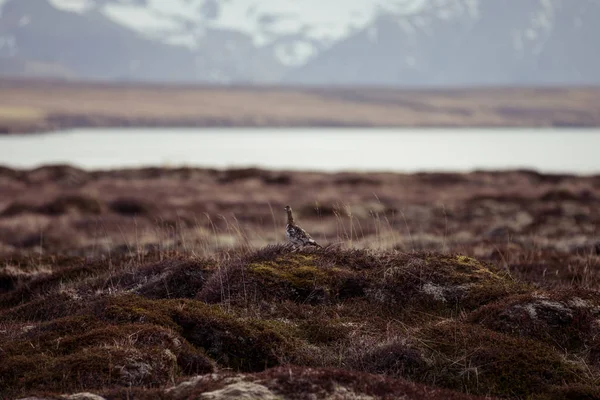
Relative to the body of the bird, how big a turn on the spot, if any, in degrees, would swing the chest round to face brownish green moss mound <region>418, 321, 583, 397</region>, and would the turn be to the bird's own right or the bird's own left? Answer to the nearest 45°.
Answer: approximately 135° to the bird's own left

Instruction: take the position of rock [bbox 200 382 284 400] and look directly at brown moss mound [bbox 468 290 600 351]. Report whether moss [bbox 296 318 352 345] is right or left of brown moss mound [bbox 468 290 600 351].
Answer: left

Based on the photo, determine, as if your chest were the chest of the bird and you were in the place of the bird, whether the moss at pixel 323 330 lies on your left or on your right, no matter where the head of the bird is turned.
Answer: on your left

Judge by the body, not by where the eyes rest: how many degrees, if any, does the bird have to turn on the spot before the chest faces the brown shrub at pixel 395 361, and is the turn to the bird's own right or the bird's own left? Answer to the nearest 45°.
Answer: approximately 90° to the bird's own left

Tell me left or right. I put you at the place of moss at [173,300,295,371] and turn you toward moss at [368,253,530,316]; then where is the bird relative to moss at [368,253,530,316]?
left

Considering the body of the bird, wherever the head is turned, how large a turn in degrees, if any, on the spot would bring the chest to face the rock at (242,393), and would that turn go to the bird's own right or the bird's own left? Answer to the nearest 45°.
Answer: approximately 90° to the bird's own left

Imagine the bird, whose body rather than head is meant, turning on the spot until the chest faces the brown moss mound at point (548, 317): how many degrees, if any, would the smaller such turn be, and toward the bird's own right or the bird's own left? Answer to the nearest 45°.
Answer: approximately 135° to the bird's own left

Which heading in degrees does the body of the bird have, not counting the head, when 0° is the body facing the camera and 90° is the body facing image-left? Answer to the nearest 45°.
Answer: approximately 90°

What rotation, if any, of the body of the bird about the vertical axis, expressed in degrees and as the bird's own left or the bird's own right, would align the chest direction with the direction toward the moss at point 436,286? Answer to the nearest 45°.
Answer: approximately 135° to the bird's own left
